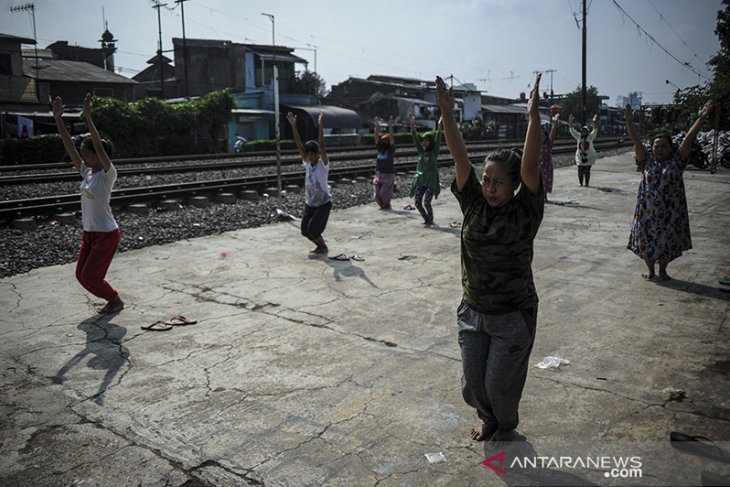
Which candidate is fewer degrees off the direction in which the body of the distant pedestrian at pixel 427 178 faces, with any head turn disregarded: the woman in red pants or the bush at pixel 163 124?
the woman in red pants

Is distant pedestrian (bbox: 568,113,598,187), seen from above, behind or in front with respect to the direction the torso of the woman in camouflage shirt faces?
behind

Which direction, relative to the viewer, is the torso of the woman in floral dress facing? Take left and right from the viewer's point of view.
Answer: facing the viewer

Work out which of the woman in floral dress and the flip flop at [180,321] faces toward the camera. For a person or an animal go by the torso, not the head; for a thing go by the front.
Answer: the woman in floral dress

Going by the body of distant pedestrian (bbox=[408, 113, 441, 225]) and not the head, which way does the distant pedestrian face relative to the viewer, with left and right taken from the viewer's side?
facing the viewer and to the left of the viewer

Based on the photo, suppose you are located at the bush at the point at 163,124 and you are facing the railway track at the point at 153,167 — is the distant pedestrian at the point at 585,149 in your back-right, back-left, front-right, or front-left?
front-left

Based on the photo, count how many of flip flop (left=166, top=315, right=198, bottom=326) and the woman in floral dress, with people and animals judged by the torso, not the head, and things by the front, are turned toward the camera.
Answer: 1

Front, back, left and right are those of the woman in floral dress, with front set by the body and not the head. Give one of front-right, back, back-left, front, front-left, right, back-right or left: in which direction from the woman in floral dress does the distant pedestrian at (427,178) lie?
back-right

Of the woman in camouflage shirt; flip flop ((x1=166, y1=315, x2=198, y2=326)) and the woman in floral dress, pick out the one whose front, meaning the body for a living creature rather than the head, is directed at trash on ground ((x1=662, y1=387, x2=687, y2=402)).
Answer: the woman in floral dress

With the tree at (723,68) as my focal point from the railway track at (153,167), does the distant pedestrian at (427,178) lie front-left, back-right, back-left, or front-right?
front-right
